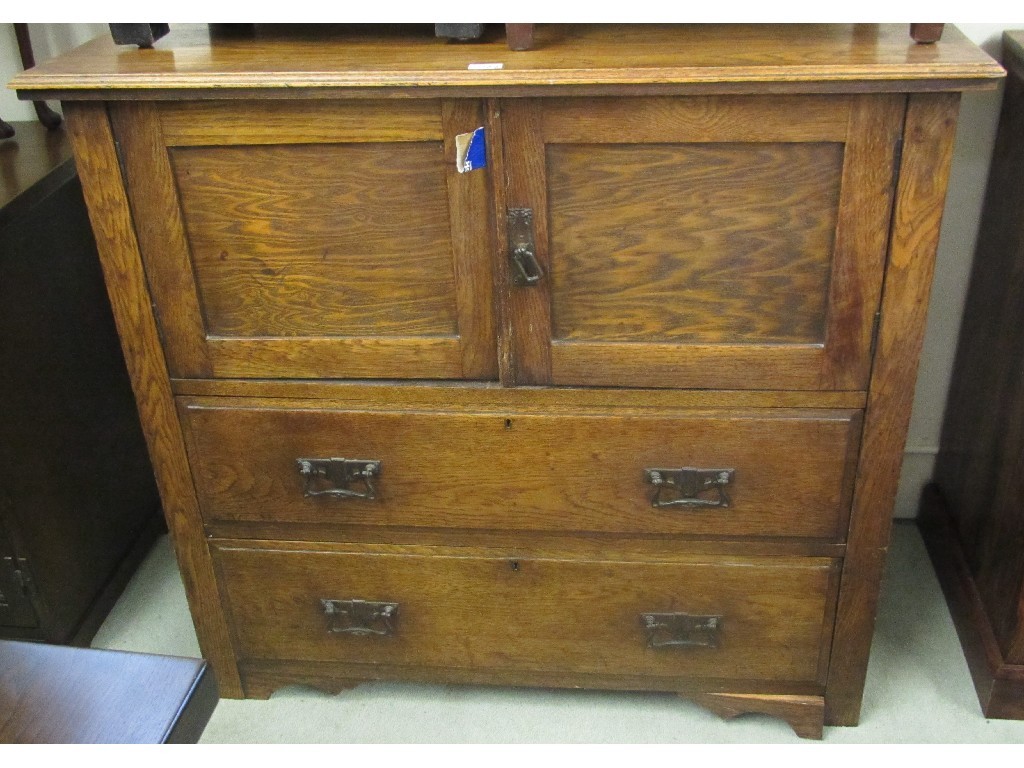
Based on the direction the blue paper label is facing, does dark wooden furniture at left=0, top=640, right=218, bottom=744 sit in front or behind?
in front

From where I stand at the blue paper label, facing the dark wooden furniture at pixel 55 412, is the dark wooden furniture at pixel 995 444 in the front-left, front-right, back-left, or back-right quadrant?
back-right

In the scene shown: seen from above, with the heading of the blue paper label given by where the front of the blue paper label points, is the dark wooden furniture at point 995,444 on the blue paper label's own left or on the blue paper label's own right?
on the blue paper label's own left

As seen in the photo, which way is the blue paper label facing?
toward the camera

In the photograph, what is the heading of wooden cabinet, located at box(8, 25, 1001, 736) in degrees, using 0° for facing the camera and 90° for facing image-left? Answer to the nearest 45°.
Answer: approximately 0°

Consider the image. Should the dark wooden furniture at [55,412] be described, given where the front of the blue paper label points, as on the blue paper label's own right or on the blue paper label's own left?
on the blue paper label's own right

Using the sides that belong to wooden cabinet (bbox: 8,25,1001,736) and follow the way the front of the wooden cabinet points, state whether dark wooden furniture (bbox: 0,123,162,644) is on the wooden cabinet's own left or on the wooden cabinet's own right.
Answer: on the wooden cabinet's own right

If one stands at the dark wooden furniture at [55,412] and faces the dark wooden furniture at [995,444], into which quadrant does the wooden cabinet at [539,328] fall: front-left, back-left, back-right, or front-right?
front-right

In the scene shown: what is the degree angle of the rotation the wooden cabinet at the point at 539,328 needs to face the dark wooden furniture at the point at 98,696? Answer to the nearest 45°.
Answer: approximately 45° to its right

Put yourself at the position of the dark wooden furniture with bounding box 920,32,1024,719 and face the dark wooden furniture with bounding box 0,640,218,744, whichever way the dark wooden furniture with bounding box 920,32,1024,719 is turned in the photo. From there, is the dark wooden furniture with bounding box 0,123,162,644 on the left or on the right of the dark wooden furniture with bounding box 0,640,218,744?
right
